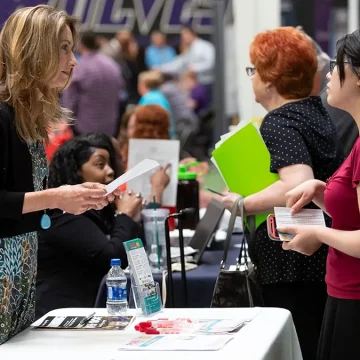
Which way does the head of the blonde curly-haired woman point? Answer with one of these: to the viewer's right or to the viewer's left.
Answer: to the viewer's right

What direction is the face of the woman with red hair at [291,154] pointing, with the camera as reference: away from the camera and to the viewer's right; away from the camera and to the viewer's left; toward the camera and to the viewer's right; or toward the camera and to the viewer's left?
away from the camera and to the viewer's left

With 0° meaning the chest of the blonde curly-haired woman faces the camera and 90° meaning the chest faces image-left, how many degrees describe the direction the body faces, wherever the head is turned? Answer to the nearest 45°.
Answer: approximately 270°

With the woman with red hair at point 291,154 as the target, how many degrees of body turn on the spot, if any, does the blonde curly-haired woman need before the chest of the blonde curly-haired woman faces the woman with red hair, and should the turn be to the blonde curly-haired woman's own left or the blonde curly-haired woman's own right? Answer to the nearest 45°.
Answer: approximately 45° to the blonde curly-haired woman's own left

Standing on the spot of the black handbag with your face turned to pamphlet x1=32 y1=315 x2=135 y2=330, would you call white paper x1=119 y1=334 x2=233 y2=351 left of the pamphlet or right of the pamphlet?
left

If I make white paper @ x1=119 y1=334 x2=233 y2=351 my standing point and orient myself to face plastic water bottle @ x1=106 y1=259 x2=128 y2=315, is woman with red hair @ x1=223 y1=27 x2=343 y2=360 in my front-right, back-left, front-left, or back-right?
front-right
